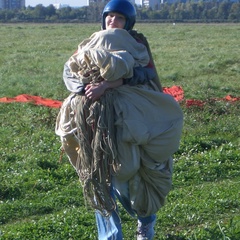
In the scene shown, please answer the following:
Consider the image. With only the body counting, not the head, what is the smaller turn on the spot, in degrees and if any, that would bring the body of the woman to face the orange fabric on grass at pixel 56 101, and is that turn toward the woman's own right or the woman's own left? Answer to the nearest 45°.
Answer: approximately 180°

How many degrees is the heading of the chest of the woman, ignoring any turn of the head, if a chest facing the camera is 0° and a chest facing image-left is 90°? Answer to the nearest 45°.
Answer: approximately 0°

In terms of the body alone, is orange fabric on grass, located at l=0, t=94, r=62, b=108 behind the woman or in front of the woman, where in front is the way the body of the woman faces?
behind
